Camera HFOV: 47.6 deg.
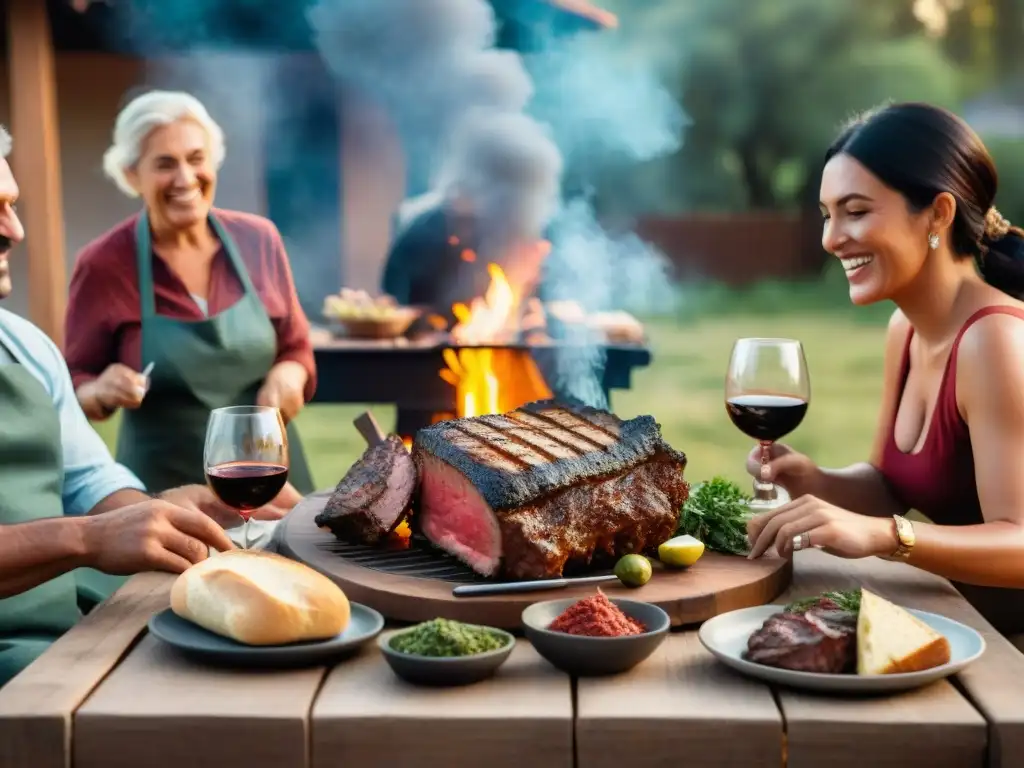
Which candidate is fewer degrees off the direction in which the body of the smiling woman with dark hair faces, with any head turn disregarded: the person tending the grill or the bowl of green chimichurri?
the bowl of green chimichurri

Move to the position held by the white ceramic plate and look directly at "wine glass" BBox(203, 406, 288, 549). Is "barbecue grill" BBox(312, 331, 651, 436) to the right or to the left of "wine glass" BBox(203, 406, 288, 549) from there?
right

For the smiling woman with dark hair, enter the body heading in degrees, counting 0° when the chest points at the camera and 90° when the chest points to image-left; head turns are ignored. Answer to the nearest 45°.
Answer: approximately 45°

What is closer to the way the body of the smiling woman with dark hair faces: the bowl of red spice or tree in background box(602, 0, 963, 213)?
the bowl of red spice

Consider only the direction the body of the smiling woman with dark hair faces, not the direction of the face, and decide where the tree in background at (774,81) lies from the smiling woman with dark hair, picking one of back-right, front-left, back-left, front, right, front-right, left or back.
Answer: back-right

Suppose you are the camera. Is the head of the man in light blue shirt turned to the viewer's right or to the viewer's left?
to the viewer's right

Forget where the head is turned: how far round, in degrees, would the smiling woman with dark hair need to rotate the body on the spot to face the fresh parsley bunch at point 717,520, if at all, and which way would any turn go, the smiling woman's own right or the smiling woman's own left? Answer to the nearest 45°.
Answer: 0° — they already face it

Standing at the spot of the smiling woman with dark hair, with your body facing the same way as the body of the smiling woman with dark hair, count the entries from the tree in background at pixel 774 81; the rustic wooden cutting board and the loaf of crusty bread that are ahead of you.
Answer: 2

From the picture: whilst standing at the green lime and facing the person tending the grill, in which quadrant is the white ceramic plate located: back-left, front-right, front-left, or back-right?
back-right

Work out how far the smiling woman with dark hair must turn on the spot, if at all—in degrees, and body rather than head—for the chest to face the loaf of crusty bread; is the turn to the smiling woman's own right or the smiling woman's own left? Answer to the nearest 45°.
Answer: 0° — they already face it

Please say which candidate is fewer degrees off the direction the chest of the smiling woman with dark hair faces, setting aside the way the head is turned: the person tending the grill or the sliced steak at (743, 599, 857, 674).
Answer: the sliced steak

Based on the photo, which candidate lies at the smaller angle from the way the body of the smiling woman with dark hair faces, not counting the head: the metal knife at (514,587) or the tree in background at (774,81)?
the metal knife

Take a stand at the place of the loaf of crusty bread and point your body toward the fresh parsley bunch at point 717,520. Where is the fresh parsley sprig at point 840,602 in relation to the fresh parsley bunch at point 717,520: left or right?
right

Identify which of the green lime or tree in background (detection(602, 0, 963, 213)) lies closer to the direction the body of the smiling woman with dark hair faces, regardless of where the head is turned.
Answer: the green lime

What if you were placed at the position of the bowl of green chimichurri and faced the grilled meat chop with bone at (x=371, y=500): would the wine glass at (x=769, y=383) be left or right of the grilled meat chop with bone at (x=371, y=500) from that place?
right
